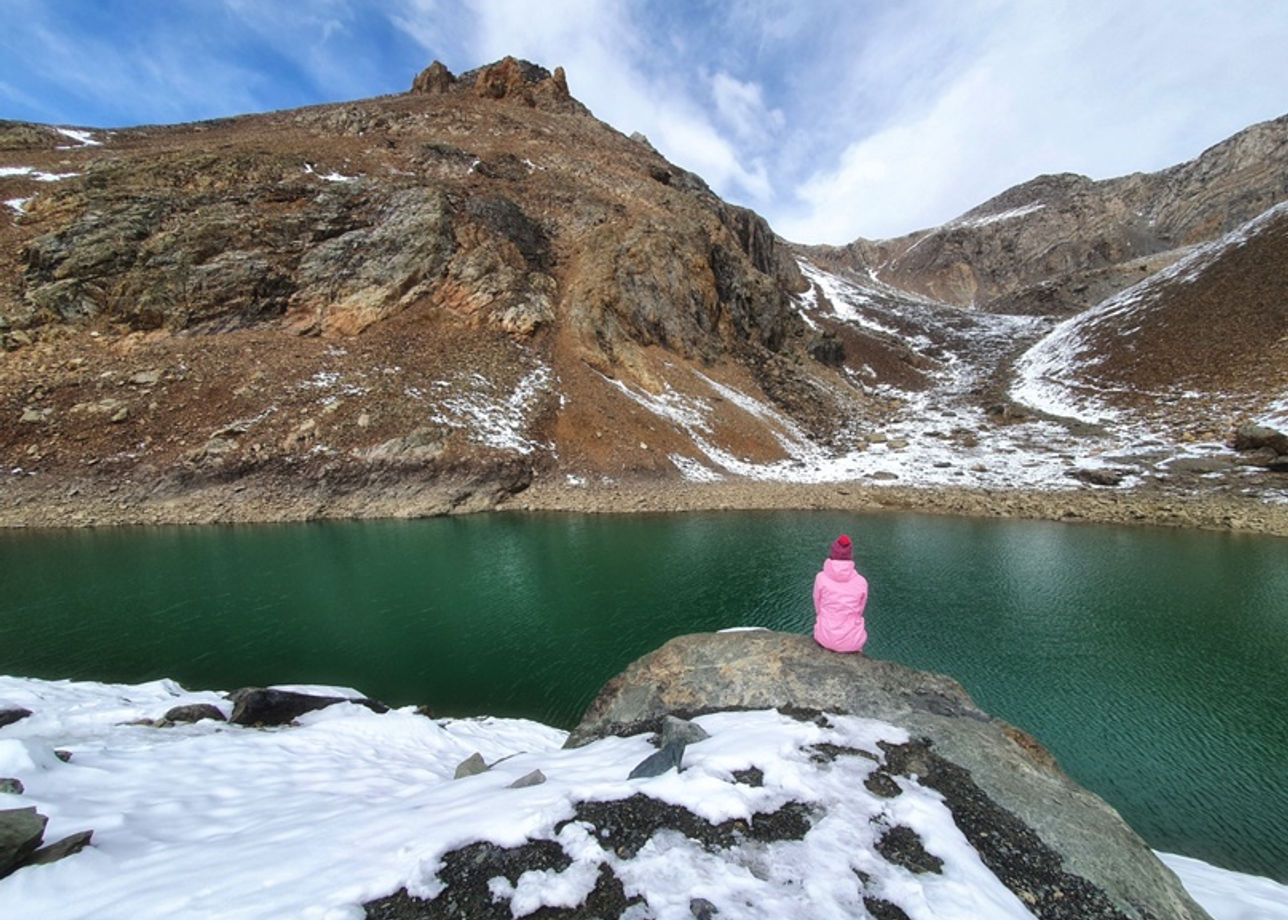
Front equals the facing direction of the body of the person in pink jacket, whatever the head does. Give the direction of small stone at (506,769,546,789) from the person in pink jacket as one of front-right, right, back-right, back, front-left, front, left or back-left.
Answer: back-left

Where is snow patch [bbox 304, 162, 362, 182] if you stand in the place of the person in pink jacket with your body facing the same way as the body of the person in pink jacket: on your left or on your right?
on your left

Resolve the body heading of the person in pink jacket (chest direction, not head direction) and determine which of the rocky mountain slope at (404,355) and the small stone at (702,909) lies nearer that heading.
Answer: the rocky mountain slope

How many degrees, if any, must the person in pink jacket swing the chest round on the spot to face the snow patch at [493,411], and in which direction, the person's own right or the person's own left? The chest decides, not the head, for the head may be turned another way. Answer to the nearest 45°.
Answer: approximately 45° to the person's own left

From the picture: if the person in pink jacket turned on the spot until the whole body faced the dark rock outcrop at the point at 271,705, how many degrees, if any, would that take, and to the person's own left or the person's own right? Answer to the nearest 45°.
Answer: approximately 90° to the person's own left

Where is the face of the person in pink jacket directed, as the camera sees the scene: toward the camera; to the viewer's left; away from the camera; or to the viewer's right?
away from the camera

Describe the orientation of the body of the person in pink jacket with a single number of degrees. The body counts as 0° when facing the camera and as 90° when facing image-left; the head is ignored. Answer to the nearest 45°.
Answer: approximately 180°

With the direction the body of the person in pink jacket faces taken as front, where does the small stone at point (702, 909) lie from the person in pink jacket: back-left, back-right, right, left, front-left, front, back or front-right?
back

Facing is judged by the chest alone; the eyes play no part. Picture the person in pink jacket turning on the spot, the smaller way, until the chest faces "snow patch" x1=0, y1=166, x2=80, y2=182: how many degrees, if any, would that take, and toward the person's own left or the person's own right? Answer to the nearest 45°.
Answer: approximately 90° to the person's own left

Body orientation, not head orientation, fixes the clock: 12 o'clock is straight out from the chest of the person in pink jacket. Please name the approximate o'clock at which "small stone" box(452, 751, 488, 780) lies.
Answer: The small stone is roughly at 8 o'clock from the person in pink jacket.

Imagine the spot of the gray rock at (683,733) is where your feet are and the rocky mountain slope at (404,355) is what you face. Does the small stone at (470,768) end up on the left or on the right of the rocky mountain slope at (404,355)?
left

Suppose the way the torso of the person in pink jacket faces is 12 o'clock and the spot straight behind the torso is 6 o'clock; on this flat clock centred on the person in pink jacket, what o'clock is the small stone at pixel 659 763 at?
The small stone is roughly at 7 o'clock from the person in pink jacket.

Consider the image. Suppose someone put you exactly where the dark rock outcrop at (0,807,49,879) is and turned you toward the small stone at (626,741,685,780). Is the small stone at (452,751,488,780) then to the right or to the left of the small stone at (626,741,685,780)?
left

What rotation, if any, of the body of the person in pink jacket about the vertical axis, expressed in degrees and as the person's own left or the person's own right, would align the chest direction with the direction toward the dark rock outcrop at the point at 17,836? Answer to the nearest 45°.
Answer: approximately 135° to the person's own left

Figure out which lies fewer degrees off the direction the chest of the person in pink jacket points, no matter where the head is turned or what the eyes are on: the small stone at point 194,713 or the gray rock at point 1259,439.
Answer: the gray rock

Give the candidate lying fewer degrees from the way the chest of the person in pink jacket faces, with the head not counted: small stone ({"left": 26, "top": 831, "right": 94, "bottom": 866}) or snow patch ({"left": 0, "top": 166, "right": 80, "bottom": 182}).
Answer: the snow patch

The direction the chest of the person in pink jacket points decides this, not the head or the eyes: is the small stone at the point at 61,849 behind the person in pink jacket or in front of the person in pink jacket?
behind
